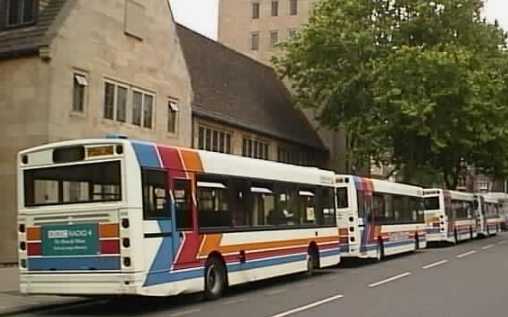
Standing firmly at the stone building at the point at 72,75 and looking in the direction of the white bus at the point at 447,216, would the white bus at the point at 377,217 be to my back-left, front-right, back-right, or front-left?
front-right

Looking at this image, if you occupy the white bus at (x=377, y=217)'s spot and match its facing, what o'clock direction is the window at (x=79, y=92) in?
The window is roughly at 7 o'clock from the white bus.

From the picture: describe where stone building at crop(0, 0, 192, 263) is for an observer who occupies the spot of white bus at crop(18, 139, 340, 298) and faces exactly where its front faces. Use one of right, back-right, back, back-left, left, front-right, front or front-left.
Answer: front-left

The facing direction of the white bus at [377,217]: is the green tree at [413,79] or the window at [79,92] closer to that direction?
the green tree

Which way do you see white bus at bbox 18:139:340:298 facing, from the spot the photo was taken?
facing away from the viewer and to the right of the viewer

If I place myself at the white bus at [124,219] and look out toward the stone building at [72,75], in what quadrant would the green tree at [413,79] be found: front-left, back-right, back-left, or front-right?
front-right

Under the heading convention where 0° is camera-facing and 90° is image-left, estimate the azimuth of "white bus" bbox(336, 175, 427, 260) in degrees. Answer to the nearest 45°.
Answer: approximately 225°

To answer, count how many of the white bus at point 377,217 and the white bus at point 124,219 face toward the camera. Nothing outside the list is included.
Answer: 0

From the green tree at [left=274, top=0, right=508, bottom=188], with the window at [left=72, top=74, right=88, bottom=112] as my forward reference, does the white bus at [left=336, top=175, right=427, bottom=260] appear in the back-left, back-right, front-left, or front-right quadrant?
front-left

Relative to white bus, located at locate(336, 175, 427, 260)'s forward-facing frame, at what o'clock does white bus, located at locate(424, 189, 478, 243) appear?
white bus, located at locate(424, 189, 478, 243) is roughly at 11 o'clock from white bus, located at locate(336, 175, 427, 260).

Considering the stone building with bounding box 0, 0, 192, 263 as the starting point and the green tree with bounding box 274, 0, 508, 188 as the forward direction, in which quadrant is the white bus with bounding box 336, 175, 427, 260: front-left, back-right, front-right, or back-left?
front-right
